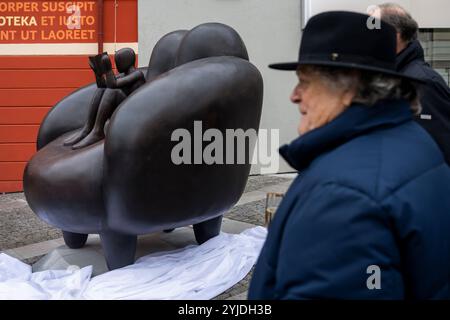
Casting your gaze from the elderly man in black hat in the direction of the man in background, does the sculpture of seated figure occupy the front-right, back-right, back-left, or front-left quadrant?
front-left

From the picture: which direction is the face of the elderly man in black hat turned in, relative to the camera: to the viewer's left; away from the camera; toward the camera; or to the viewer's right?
to the viewer's left

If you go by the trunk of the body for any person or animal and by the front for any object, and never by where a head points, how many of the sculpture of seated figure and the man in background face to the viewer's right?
0

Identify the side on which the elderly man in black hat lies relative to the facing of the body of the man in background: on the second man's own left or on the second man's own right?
on the second man's own left

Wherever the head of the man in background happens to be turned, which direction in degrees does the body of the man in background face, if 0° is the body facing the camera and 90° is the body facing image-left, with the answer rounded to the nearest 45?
approximately 90°

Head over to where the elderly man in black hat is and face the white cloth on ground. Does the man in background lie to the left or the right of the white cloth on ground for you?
right

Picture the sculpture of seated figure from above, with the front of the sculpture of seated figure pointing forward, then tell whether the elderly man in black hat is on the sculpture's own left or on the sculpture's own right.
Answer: on the sculpture's own left
